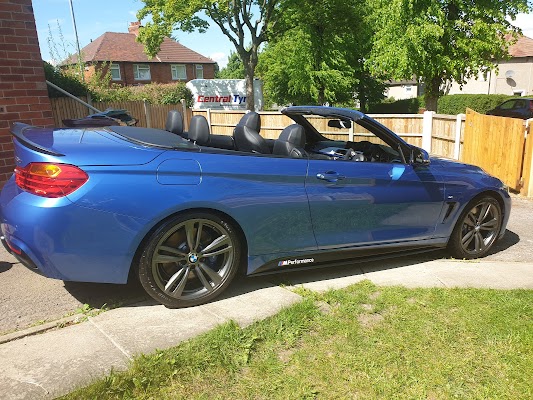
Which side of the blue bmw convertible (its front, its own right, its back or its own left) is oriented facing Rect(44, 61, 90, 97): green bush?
left

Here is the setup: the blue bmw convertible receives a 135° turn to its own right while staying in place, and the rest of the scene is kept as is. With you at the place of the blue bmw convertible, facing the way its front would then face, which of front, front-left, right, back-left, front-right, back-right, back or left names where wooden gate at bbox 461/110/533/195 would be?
back-left

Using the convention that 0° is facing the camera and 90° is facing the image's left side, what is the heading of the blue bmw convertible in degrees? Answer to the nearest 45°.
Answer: approximately 225°

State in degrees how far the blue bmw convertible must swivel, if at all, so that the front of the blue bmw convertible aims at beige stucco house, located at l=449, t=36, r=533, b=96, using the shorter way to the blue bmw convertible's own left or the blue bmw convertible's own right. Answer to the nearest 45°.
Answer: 0° — it already faces it

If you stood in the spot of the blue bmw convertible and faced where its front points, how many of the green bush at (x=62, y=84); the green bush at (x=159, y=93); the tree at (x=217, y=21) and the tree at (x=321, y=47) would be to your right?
0

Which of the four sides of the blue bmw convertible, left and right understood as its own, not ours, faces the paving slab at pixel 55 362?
back

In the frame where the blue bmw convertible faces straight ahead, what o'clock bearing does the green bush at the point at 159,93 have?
The green bush is roughly at 10 o'clock from the blue bmw convertible.

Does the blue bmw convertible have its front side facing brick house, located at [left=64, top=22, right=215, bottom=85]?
no

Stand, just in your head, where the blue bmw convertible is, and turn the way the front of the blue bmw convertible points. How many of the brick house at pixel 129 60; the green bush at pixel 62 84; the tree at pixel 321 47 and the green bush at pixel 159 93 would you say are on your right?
0

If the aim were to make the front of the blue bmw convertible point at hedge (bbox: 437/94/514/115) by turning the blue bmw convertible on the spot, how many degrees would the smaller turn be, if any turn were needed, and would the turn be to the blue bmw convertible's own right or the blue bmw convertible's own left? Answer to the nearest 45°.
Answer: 0° — it already faces it
